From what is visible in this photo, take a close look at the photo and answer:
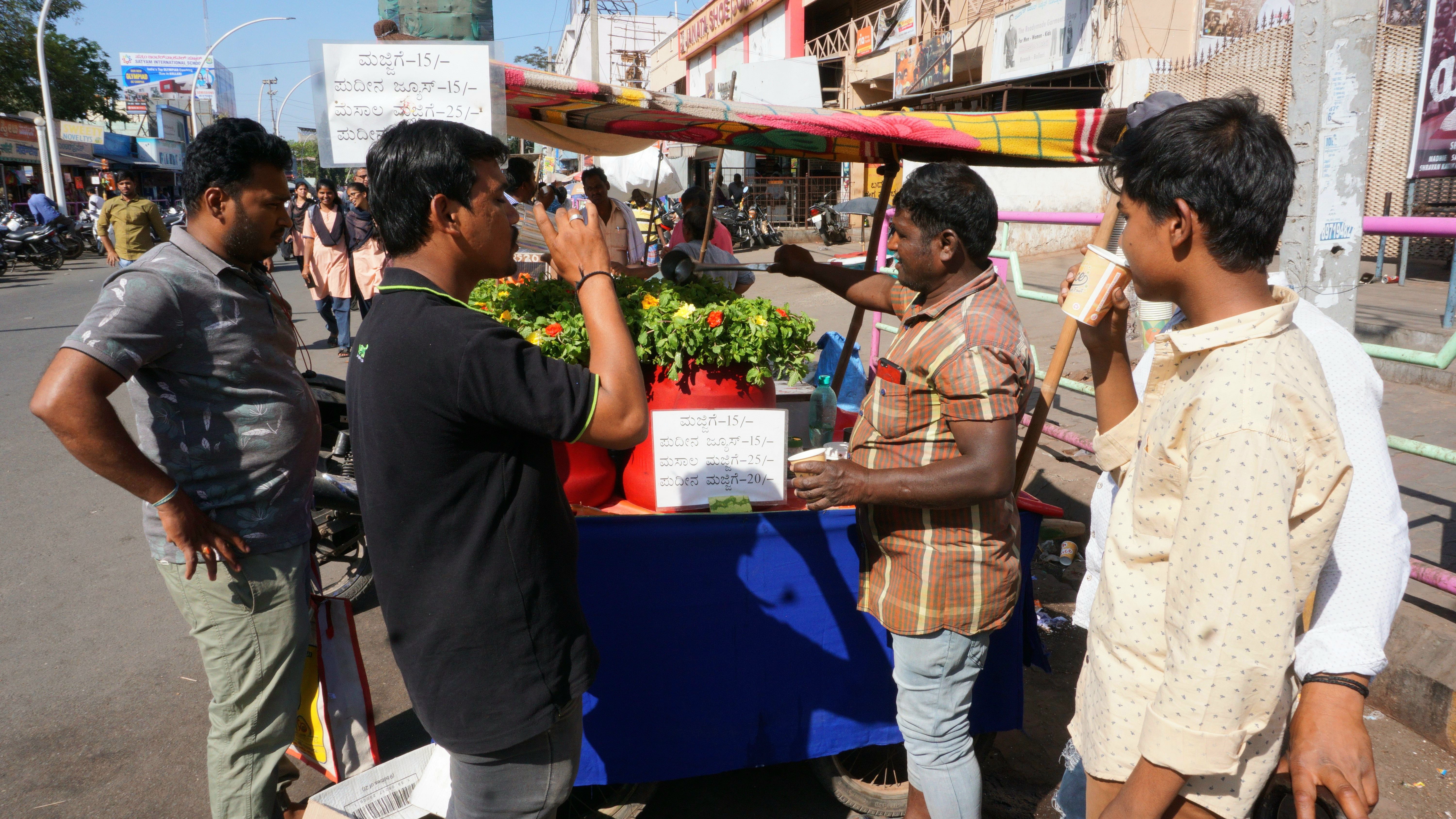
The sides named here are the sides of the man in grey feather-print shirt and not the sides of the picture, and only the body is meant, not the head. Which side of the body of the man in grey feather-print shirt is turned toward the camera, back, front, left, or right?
right

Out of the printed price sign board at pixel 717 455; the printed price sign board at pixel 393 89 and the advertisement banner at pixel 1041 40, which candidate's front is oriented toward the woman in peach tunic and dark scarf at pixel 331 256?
the advertisement banner

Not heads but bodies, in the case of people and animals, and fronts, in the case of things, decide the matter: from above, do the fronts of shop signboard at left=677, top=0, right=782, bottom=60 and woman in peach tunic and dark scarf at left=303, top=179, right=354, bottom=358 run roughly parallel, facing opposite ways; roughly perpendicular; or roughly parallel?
roughly perpendicular

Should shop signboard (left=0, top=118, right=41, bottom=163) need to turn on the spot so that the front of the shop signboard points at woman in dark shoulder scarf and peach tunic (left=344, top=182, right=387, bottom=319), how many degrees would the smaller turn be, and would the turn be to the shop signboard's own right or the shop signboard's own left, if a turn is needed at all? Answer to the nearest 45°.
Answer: approximately 45° to the shop signboard's own right

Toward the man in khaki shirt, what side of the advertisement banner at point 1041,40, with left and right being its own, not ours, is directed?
front

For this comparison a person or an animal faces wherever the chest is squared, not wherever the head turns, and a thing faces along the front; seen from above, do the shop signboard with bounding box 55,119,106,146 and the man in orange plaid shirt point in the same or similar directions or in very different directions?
very different directions

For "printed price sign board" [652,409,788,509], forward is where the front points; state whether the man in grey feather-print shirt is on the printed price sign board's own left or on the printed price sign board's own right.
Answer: on the printed price sign board's own right

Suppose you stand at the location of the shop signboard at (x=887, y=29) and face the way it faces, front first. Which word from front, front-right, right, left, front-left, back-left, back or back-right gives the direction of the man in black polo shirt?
front-left

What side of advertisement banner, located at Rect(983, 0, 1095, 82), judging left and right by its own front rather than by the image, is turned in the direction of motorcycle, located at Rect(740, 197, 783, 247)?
right

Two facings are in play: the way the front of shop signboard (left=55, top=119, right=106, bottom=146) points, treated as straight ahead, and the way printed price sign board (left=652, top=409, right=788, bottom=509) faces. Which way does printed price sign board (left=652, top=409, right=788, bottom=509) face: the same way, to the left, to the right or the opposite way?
to the right

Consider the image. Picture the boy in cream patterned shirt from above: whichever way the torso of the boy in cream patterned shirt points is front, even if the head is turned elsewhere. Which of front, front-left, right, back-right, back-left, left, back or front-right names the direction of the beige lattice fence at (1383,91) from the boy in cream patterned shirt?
right

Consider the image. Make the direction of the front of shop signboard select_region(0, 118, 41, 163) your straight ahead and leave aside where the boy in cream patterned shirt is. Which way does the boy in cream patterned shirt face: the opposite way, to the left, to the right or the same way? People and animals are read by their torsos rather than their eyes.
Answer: the opposite way

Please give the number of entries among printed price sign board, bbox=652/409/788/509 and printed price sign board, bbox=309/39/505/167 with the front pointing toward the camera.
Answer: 2
